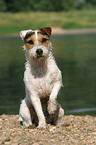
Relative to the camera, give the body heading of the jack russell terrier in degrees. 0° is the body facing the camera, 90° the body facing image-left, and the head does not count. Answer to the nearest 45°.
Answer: approximately 0°
